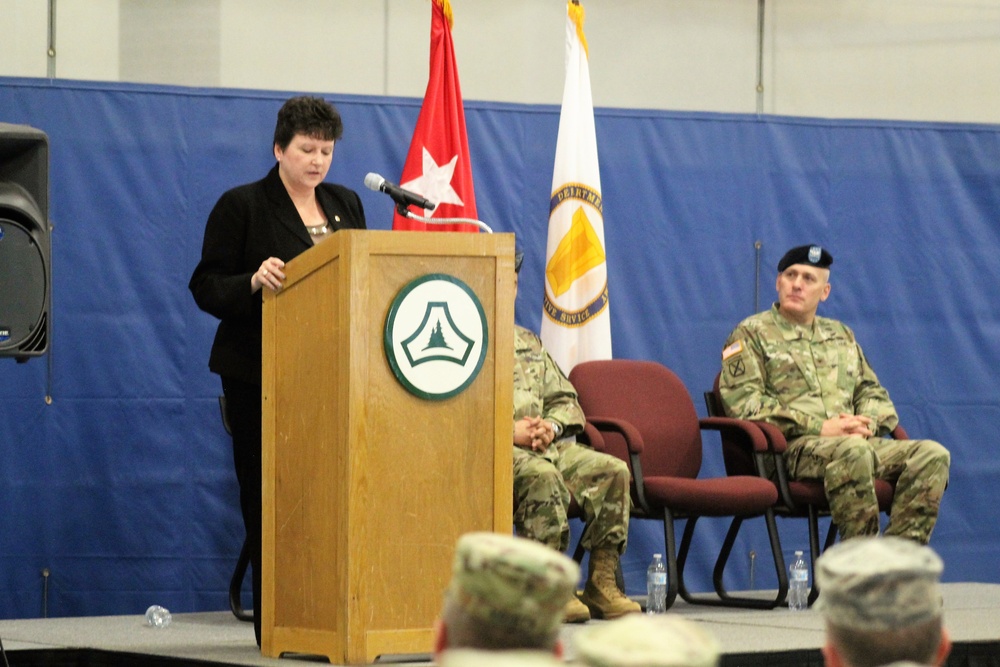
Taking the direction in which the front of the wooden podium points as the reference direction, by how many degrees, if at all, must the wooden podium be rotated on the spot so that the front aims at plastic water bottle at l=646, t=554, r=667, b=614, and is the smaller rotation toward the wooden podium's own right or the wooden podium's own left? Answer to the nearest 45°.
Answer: approximately 90° to the wooden podium's own left

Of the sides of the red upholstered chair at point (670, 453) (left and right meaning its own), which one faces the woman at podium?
right

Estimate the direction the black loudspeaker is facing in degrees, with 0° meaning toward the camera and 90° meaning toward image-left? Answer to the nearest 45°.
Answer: approximately 0°

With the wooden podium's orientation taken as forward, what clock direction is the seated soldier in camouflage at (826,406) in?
The seated soldier in camouflage is roughly at 9 o'clock from the wooden podium.

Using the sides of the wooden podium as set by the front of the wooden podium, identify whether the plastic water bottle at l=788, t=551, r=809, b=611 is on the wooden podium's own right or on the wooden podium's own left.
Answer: on the wooden podium's own left

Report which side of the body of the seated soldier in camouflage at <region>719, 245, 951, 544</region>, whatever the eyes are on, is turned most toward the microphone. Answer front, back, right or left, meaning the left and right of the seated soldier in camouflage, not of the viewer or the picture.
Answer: right

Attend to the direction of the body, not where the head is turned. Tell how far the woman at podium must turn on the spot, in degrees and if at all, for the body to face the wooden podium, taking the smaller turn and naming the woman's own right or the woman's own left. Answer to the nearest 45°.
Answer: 0° — they already face it

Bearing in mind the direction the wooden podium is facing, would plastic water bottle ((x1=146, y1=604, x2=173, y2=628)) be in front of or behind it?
behind

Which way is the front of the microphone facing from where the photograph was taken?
facing to the left of the viewer

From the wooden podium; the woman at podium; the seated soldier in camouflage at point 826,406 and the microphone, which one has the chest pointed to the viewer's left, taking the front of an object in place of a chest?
the microphone

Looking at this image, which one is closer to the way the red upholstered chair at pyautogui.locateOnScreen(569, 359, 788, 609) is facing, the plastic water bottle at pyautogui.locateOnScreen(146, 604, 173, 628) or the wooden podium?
the wooden podium
